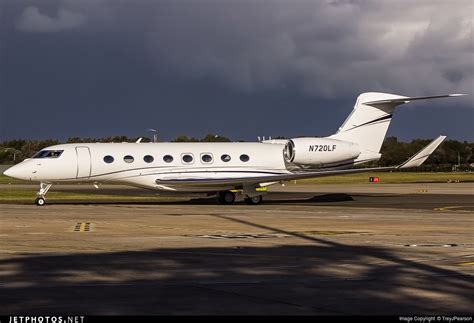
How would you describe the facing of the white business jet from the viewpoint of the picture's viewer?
facing to the left of the viewer
